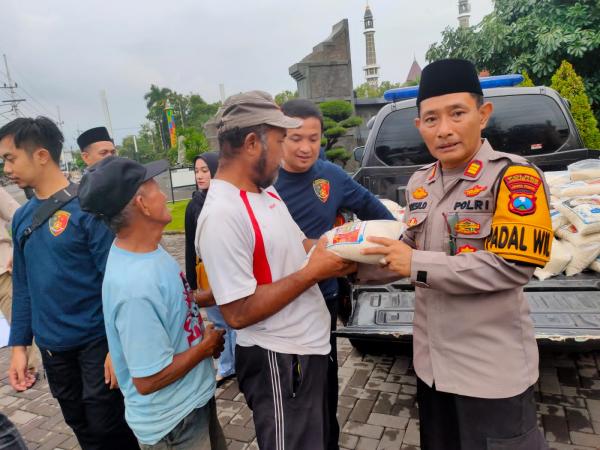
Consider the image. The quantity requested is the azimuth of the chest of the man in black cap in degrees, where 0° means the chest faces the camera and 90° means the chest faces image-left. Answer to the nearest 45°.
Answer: approximately 270°

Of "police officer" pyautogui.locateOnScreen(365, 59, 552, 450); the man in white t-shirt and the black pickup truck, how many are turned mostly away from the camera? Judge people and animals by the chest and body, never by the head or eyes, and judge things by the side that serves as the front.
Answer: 1

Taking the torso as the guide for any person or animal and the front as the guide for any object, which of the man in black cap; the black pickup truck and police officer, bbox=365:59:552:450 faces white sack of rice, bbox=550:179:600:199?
the man in black cap

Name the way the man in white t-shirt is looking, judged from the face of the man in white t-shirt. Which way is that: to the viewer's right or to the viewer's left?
to the viewer's right

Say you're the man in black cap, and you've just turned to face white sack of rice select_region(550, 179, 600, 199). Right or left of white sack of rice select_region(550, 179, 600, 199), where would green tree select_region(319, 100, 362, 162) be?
left

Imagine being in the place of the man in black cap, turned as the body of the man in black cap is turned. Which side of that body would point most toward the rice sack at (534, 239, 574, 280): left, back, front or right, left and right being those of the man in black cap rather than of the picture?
front

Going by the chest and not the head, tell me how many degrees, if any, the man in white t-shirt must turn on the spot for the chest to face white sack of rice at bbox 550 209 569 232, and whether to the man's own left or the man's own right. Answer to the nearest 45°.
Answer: approximately 45° to the man's own left

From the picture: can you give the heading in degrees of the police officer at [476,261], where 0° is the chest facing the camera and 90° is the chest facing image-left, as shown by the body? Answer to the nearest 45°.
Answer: approximately 45°

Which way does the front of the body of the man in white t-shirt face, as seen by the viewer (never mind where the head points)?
to the viewer's right

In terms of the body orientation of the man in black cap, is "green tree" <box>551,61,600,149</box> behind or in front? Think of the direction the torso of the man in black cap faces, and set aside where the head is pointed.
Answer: in front

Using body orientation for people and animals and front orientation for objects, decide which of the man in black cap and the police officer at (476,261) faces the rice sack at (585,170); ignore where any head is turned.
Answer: the man in black cap

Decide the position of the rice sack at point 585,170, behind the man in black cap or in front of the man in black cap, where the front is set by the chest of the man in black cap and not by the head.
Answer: in front

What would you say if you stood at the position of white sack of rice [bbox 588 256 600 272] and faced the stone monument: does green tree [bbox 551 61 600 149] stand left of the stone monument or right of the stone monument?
right

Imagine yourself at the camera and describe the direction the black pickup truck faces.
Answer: facing away from the viewer

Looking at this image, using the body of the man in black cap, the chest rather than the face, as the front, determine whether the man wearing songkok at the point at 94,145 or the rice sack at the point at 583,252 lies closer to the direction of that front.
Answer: the rice sack
